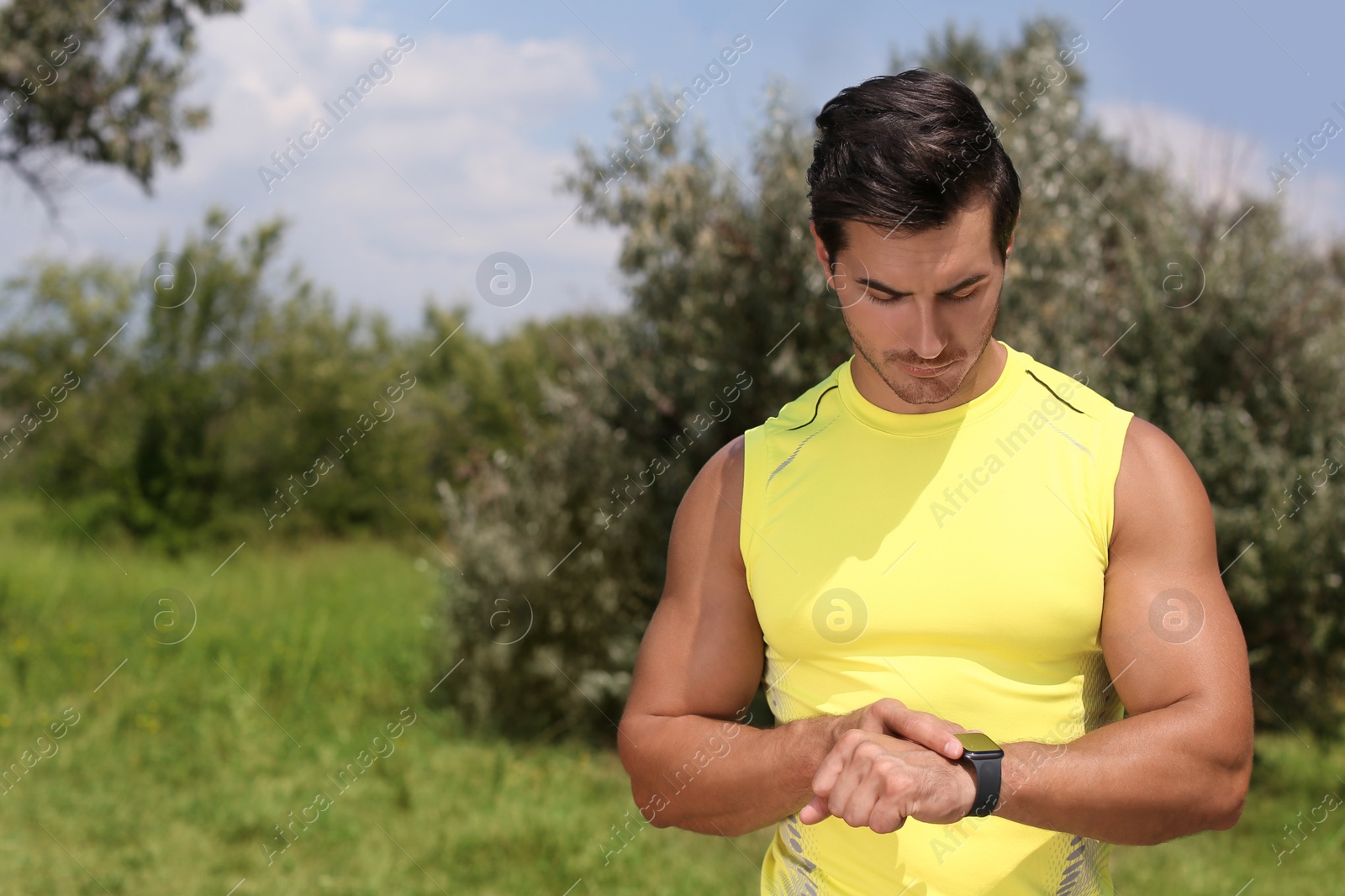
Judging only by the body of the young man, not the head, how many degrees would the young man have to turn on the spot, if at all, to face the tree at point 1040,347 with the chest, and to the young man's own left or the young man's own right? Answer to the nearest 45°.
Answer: approximately 180°

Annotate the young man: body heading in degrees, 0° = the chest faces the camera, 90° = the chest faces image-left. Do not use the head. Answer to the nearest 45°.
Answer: approximately 0°

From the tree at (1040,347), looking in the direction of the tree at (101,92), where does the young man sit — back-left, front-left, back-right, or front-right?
back-left

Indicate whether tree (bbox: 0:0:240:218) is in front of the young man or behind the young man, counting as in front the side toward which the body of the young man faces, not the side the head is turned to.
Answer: behind
